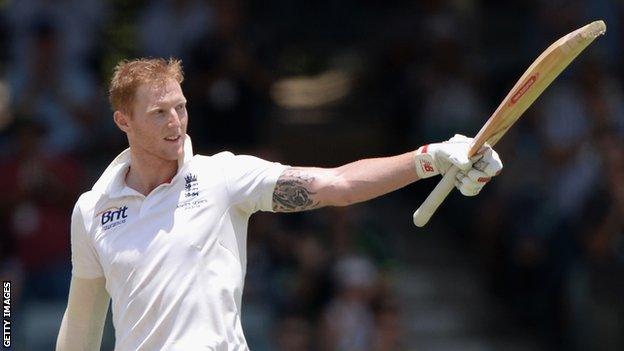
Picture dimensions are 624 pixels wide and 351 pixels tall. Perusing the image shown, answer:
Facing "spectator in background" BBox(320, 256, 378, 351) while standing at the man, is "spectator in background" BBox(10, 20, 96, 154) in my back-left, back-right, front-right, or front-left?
front-left

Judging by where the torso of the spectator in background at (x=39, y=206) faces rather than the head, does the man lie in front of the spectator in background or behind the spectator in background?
in front

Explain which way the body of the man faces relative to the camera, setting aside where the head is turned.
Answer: toward the camera

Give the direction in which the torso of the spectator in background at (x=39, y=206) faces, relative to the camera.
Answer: toward the camera

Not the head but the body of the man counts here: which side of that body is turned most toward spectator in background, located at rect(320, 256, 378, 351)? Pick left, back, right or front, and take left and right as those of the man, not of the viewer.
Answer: back

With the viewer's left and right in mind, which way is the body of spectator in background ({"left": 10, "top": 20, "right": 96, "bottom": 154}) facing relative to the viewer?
facing the viewer

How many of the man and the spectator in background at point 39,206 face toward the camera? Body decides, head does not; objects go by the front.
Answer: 2

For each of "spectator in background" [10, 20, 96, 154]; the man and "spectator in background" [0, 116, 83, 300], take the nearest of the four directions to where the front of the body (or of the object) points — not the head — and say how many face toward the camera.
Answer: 3
